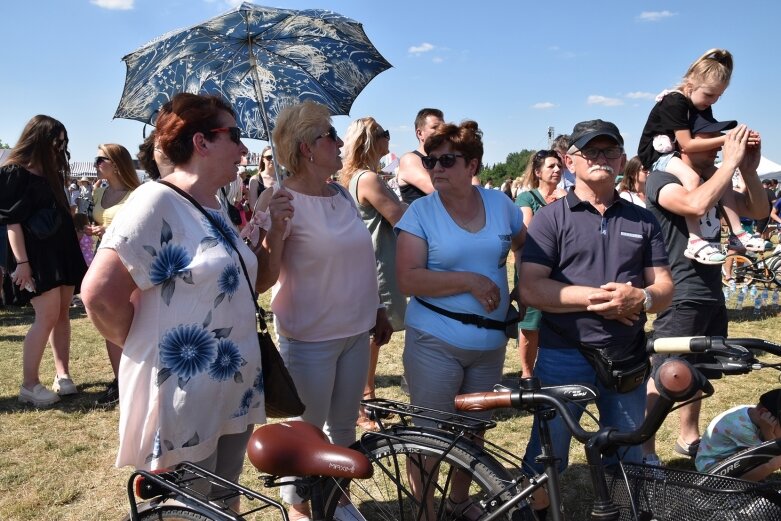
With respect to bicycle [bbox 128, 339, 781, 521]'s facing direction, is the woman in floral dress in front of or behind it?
behind

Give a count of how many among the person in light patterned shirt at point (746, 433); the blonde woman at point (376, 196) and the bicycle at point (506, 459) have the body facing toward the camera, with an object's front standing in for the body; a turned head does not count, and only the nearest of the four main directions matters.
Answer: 0

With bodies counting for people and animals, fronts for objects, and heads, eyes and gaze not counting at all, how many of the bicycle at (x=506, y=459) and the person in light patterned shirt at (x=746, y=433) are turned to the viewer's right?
2

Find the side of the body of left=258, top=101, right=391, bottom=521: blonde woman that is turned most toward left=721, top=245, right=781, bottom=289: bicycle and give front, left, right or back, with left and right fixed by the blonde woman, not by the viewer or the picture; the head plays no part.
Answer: left

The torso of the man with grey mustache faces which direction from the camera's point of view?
toward the camera

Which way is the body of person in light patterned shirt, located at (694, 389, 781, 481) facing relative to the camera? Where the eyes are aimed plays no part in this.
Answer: to the viewer's right

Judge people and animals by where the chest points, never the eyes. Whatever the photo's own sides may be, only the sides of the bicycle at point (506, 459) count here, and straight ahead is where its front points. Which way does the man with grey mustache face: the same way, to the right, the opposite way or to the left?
to the right
